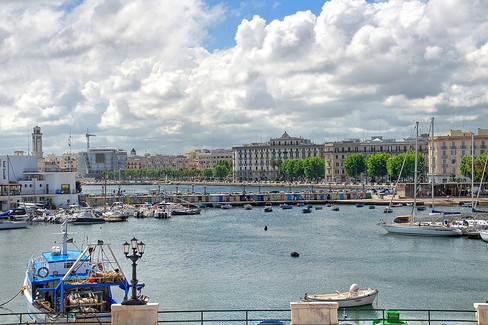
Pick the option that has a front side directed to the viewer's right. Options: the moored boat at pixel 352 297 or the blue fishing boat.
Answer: the moored boat

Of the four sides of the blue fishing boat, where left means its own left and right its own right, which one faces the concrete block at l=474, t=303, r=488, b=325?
back

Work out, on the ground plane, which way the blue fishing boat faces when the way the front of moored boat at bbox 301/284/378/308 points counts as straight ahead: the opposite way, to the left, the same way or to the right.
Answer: the opposite way

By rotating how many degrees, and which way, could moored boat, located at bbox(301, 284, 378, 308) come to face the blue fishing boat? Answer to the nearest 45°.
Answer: approximately 135° to its right

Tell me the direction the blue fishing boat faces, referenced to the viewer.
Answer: facing away from the viewer and to the left of the viewer

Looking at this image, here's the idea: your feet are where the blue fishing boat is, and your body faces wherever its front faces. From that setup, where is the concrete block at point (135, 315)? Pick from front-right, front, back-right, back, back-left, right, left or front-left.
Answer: back-left

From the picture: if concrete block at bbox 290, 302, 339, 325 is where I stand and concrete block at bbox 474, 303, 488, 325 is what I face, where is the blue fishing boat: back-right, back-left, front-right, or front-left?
back-left

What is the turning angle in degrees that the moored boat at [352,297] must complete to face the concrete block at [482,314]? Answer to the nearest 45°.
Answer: approximately 90° to its right

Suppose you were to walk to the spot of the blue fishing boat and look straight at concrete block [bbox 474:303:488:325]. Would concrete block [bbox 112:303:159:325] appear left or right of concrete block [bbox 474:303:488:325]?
right

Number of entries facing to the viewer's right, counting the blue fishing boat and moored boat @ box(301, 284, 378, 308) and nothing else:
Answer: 1

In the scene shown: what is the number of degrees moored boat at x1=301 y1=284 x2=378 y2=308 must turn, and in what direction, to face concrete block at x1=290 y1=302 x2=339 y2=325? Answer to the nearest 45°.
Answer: approximately 90° to its right

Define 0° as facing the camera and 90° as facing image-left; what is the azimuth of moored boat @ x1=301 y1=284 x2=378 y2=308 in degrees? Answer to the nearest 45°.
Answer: approximately 270°
